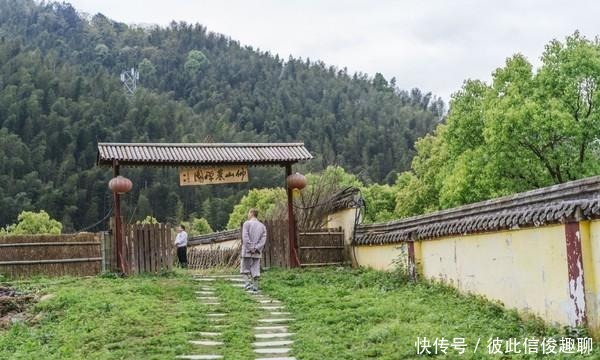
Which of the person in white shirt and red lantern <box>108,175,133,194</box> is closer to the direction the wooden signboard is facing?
the red lantern

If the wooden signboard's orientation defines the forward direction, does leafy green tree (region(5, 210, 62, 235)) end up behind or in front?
behind

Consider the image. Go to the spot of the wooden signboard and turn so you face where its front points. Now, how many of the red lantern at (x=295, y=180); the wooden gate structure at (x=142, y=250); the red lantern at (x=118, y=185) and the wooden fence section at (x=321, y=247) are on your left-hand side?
2

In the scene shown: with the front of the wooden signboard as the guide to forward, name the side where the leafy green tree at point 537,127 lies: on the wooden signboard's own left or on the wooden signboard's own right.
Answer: on the wooden signboard's own left

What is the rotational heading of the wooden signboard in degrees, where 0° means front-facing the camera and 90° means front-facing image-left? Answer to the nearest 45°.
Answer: approximately 0°

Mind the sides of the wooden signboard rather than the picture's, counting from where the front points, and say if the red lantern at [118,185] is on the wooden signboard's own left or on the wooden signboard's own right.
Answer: on the wooden signboard's own right

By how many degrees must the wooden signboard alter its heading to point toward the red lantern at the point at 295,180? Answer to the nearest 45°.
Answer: approximately 90° to its left

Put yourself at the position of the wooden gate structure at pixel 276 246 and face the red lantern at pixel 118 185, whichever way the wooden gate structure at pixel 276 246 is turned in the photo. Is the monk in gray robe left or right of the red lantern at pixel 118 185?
left

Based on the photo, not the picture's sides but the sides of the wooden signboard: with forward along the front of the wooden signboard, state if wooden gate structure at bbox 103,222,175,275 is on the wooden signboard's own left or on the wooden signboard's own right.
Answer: on the wooden signboard's own right
